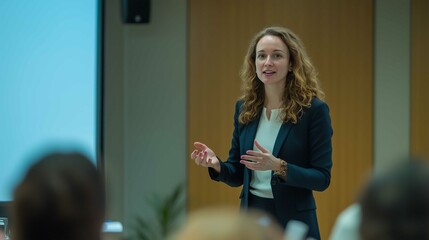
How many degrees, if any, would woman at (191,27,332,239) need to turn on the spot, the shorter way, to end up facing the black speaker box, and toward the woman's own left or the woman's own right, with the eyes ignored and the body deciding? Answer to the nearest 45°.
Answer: approximately 90° to the woman's own right

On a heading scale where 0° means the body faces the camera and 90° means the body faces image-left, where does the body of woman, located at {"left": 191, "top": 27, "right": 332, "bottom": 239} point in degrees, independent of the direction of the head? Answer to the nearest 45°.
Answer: approximately 45°

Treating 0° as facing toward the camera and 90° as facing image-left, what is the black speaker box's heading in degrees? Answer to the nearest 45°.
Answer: approximately 0°
